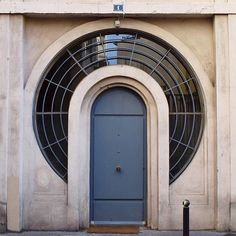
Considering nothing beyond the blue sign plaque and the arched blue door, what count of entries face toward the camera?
2

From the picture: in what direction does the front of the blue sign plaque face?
toward the camera

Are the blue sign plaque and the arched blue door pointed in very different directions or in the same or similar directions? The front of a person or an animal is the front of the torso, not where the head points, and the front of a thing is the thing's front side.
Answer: same or similar directions
